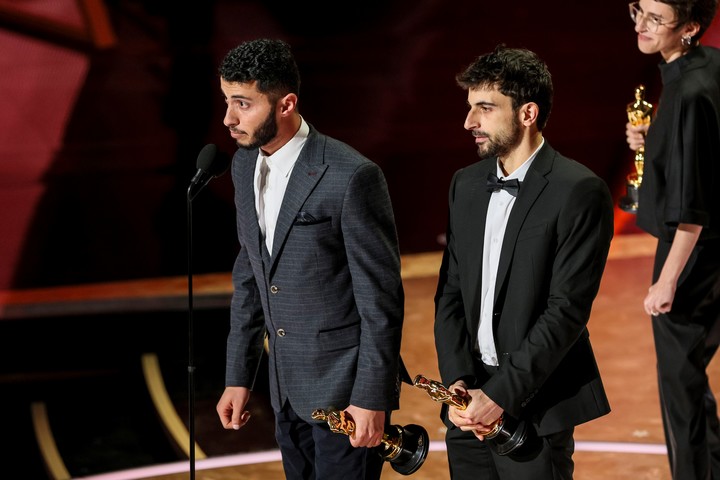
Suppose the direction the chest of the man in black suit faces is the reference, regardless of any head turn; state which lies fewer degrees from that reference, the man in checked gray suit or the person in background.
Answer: the man in checked gray suit

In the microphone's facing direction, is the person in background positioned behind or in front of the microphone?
in front

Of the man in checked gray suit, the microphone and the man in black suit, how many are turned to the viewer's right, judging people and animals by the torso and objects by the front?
1

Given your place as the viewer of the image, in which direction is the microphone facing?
facing to the right of the viewer

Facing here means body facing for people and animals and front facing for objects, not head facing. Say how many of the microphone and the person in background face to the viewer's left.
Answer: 1

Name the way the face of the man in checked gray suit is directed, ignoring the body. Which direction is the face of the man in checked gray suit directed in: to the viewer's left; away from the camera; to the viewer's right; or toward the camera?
to the viewer's left

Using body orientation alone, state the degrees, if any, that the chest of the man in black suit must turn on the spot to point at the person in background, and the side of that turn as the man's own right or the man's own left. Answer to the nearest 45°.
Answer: approximately 180°

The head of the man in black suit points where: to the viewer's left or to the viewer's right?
to the viewer's left

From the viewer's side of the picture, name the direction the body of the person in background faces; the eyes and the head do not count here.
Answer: to the viewer's left

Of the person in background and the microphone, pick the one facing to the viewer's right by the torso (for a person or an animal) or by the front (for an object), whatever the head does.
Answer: the microphone

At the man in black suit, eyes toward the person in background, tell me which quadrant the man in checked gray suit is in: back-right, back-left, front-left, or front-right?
back-left

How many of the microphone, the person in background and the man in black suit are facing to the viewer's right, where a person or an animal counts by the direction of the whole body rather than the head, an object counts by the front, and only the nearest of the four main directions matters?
1

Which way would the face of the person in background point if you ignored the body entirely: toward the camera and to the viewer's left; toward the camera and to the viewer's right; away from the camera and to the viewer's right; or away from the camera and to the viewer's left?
toward the camera and to the viewer's left
